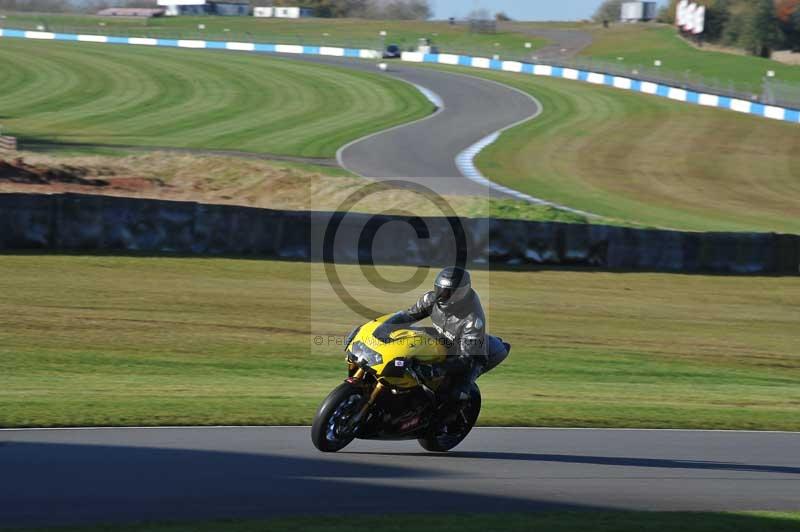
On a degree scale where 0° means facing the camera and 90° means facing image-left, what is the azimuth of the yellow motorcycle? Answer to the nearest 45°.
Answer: approximately 45°

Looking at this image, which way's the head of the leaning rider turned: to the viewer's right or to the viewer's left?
to the viewer's left

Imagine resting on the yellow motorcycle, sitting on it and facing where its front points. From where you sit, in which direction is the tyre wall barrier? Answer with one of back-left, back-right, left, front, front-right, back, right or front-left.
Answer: back-right

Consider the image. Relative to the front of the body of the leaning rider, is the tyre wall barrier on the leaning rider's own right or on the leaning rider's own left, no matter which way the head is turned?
on the leaning rider's own right

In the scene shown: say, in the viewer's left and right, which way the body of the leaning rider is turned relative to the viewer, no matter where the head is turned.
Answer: facing the viewer and to the left of the viewer
